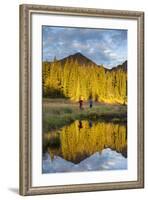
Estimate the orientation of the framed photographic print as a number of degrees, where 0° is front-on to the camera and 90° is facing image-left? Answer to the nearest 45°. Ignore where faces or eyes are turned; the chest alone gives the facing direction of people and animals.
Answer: approximately 315°
